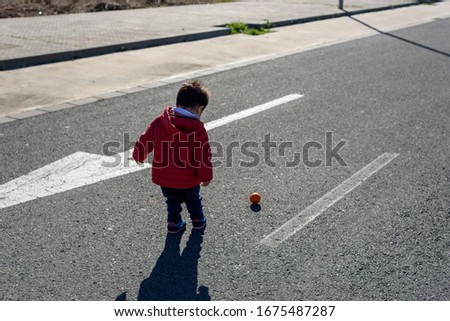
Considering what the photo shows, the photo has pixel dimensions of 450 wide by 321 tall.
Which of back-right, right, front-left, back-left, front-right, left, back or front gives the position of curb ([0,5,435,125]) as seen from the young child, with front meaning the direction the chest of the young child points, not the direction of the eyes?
front-left

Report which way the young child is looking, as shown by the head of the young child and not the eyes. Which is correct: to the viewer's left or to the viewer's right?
to the viewer's right

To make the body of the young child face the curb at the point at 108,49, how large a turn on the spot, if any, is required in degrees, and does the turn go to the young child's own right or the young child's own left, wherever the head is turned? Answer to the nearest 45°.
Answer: approximately 45° to the young child's own left

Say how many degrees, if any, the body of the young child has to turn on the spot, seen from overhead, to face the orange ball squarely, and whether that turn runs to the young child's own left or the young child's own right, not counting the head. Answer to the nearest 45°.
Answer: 0° — they already face it

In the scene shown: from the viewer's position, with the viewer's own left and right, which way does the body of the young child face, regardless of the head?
facing away from the viewer and to the right of the viewer

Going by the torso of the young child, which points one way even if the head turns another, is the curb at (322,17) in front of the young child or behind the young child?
in front
